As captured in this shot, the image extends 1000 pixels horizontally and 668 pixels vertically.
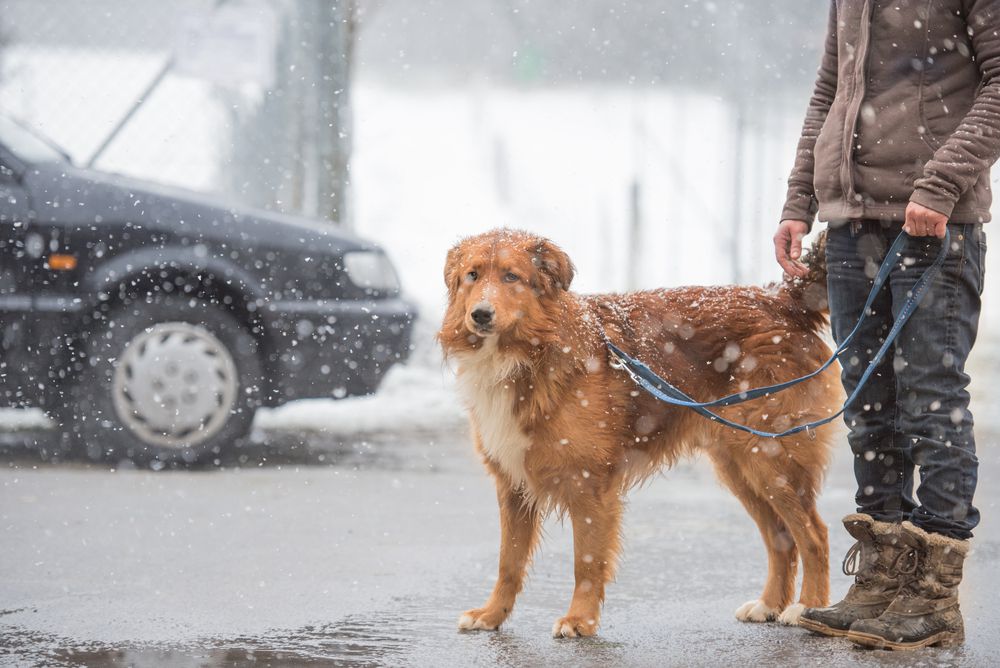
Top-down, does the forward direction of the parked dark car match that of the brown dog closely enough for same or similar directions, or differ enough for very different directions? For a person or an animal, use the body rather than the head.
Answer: very different directions

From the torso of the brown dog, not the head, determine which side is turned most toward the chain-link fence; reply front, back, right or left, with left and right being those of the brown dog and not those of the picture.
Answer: right

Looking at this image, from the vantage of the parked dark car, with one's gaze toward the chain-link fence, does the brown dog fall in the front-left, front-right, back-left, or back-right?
back-right

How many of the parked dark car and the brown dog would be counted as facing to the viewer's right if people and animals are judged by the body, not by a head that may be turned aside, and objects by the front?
1

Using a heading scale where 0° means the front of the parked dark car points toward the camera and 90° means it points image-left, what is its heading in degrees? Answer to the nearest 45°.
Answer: approximately 270°

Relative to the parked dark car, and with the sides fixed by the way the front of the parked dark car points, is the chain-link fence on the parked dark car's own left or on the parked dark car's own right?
on the parked dark car's own left

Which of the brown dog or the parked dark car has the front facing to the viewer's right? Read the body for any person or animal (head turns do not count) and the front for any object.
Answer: the parked dark car

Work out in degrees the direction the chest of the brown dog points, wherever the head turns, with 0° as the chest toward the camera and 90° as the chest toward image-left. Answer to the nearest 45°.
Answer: approximately 45°

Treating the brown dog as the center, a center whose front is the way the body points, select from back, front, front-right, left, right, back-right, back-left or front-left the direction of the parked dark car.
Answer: right
